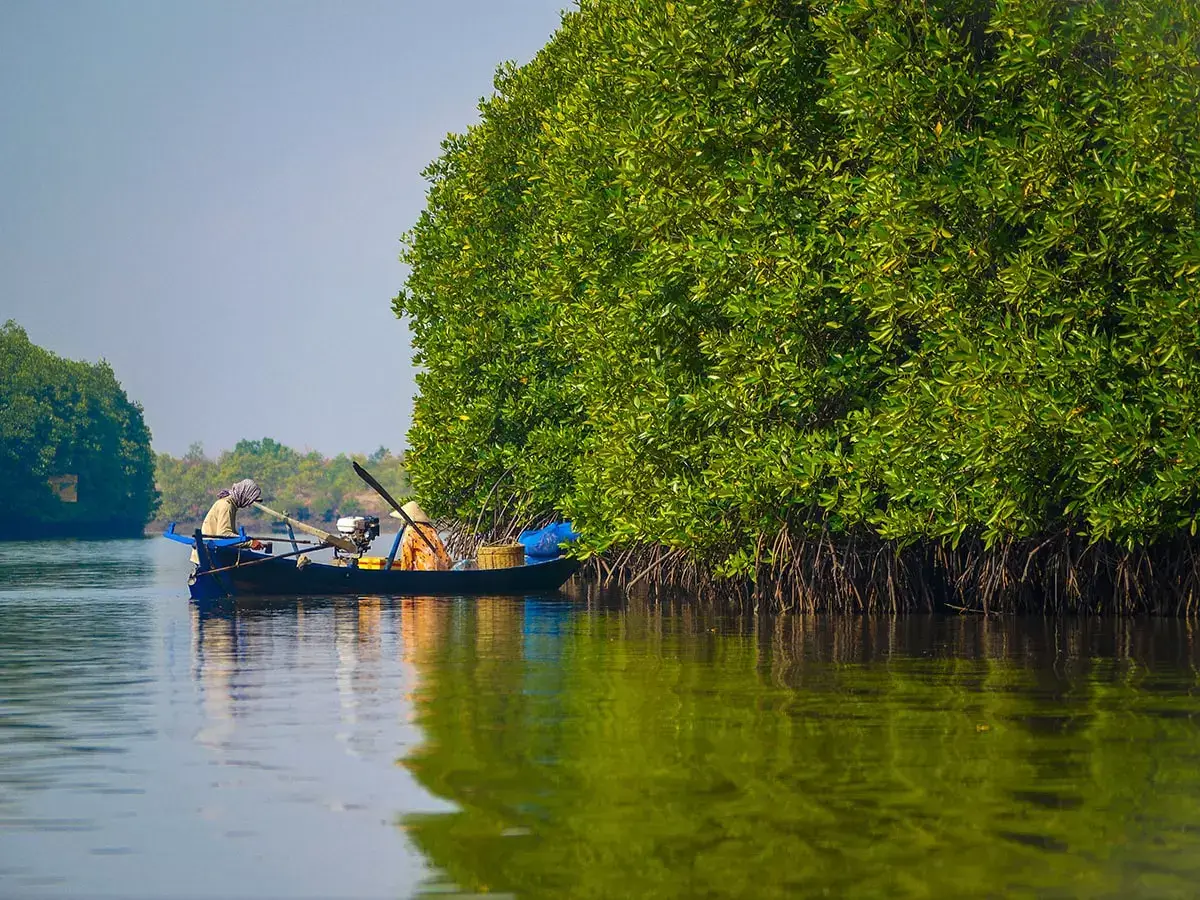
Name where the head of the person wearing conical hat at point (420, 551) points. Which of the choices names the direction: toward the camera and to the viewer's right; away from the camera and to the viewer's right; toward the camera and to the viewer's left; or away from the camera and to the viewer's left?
away from the camera and to the viewer's left

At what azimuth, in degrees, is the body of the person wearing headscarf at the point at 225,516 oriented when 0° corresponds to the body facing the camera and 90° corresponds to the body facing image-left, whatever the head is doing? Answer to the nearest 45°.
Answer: approximately 270°

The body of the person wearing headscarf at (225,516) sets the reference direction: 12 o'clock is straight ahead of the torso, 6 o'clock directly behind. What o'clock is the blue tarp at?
The blue tarp is roughly at 11 o'clock from the person wearing headscarf.

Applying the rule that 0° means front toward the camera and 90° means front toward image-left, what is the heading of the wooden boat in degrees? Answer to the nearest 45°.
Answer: approximately 270°

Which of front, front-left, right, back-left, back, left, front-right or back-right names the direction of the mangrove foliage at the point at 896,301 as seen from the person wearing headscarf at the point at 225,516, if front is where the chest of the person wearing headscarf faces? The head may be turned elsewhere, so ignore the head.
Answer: front-right

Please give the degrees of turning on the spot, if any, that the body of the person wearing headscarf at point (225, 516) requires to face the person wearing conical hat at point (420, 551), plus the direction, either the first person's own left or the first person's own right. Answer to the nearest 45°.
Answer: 0° — they already face them
